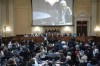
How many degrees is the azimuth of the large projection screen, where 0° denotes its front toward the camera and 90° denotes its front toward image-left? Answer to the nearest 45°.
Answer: approximately 0°
